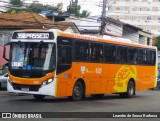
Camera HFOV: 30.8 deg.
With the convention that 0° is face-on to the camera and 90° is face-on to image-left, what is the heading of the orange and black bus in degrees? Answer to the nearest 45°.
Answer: approximately 45°

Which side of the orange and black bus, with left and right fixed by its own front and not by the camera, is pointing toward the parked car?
right
